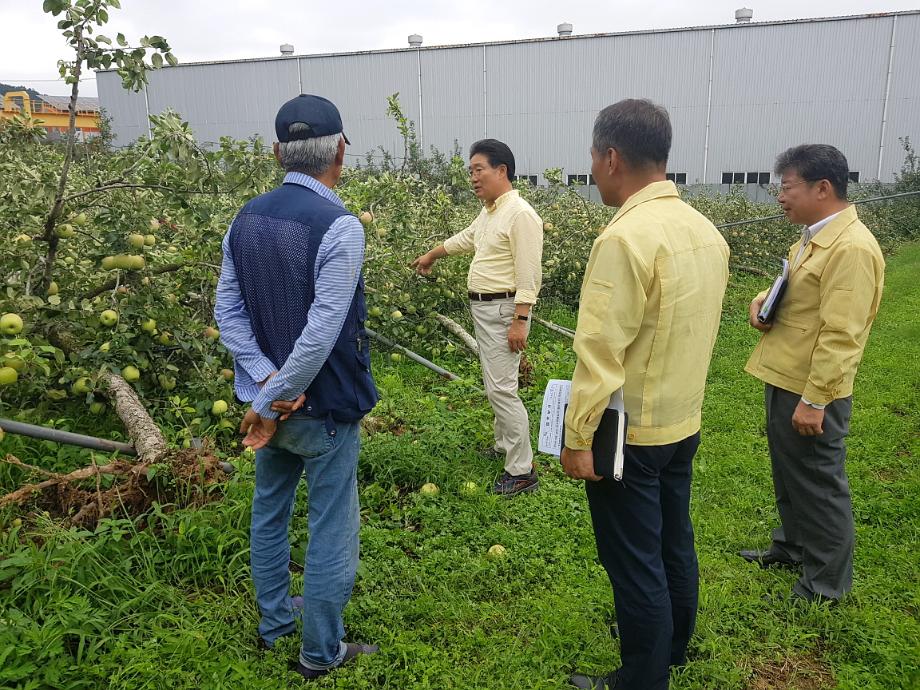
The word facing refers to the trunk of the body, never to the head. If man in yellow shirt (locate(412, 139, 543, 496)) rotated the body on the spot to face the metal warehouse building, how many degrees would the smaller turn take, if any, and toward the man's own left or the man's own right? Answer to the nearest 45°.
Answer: approximately 135° to the man's own right

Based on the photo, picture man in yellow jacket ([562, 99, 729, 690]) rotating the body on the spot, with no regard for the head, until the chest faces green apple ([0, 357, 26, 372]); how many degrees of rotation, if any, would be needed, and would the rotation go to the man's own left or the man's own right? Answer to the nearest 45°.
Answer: approximately 45° to the man's own left

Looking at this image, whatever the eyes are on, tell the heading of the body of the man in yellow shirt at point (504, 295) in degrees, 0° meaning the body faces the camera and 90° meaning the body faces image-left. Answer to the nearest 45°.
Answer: approximately 45°

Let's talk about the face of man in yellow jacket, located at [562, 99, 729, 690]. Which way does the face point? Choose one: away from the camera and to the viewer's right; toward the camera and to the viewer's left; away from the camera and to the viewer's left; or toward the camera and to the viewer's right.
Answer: away from the camera and to the viewer's left

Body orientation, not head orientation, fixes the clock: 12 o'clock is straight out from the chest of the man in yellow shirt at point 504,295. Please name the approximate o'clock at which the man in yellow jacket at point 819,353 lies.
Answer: The man in yellow jacket is roughly at 9 o'clock from the man in yellow shirt.

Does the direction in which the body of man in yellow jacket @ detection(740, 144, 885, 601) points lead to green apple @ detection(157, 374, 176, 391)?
yes

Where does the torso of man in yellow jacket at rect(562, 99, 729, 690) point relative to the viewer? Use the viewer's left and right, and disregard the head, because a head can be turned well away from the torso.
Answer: facing away from the viewer and to the left of the viewer

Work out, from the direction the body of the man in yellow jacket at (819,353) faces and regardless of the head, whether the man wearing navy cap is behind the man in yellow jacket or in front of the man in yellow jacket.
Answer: in front

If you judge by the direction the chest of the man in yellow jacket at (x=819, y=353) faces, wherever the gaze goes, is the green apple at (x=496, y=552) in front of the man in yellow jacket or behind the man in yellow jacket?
in front

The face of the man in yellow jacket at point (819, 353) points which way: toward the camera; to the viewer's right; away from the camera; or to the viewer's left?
to the viewer's left

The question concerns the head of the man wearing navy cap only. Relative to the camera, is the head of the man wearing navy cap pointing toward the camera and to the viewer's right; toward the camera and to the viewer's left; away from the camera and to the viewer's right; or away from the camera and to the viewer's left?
away from the camera and to the viewer's right

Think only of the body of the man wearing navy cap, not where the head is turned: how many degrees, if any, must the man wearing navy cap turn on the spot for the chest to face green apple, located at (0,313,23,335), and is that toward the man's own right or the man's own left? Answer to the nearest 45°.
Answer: approximately 90° to the man's own left

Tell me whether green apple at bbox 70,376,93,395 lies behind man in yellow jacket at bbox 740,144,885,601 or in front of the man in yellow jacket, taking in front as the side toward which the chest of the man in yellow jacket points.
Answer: in front

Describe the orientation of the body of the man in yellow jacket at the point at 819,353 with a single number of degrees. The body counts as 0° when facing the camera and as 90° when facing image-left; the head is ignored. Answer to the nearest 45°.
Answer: approximately 90°

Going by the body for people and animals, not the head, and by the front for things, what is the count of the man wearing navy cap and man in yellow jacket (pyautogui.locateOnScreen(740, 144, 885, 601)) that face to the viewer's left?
1

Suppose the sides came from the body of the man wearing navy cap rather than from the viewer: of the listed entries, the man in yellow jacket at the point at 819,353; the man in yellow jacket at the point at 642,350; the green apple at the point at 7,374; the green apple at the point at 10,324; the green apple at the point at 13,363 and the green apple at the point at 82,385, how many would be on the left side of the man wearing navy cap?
4
